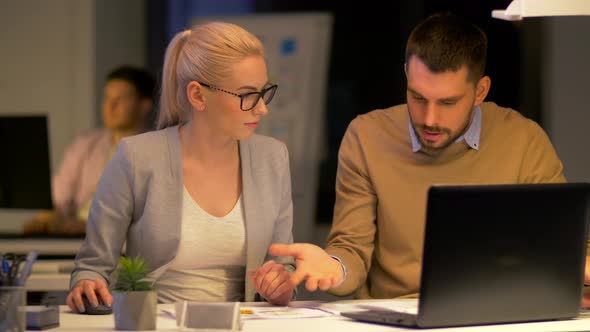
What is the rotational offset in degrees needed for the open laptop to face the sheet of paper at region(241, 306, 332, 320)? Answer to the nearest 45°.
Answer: approximately 45° to its left

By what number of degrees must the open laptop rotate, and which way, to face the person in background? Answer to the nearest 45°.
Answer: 0° — it already faces them

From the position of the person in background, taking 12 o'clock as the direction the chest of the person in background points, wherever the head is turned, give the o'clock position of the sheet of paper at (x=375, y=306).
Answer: The sheet of paper is roughly at 10 o'clock from the person in background.

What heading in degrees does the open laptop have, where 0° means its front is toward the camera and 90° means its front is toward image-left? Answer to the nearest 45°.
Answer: approximately 135°

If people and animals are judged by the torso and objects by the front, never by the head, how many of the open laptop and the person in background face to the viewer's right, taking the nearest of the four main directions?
0

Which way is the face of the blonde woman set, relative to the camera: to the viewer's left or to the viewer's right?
to the viewer's right

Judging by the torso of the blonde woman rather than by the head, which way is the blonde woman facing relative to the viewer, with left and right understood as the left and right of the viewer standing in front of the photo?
facing the viewer and to the right of the viewer

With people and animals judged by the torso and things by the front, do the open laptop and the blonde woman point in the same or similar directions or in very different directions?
very different directions

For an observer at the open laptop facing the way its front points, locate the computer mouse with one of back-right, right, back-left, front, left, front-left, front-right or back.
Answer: front-left

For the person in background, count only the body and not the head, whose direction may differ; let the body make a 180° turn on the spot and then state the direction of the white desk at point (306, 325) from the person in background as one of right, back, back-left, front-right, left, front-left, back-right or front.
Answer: back-right

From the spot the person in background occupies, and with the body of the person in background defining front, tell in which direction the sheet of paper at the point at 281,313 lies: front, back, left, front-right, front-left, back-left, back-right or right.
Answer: front-left
